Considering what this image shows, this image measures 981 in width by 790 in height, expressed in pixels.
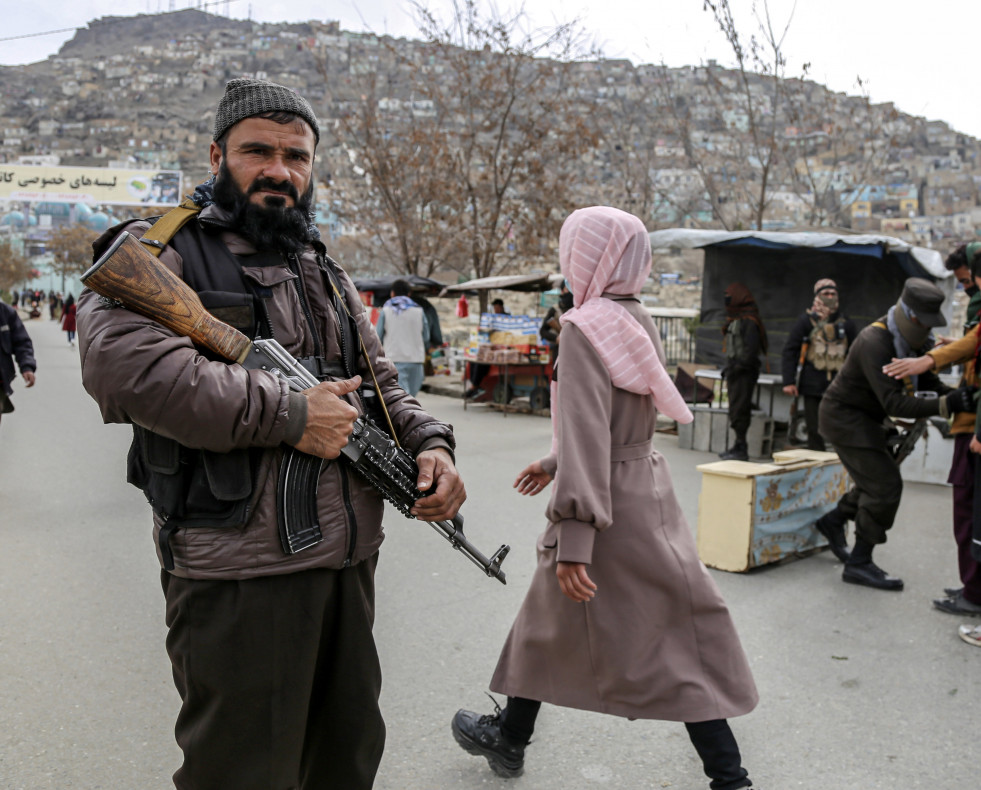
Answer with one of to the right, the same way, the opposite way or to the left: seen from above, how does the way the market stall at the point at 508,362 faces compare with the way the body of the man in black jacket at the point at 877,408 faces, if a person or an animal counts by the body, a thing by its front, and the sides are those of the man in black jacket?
to the right

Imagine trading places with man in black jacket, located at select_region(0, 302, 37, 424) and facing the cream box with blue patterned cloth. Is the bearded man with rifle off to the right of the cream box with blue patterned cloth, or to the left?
right

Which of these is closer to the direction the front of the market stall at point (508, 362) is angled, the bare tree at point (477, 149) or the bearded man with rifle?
the bearded man with rifle

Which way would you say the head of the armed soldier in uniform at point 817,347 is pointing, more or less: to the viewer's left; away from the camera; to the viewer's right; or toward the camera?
toward the camera

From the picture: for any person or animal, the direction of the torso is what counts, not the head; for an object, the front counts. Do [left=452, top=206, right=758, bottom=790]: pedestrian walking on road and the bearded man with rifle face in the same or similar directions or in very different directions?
very different directions

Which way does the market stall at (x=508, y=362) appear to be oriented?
toward the camera

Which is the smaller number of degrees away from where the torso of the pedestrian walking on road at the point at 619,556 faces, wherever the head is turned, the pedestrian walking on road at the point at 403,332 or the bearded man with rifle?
the pedestrian walking on road

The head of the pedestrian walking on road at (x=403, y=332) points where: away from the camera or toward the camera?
away from the camera

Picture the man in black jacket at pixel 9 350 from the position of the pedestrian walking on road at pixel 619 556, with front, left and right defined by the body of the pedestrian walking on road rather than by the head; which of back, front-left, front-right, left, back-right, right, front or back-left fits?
front

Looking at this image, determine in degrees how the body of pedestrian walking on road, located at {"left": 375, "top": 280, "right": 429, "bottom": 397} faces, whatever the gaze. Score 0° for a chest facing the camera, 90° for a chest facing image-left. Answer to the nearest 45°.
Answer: approximately 180°

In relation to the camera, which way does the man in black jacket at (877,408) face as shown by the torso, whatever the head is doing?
to the viewer's right

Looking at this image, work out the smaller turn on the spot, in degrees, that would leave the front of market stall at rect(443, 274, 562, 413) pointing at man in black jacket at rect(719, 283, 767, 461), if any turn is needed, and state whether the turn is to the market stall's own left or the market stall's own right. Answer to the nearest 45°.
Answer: approximately 45° to the market stall's own left

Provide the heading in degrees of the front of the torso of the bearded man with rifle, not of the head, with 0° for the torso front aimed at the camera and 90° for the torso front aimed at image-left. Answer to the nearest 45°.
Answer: approximately 315°
